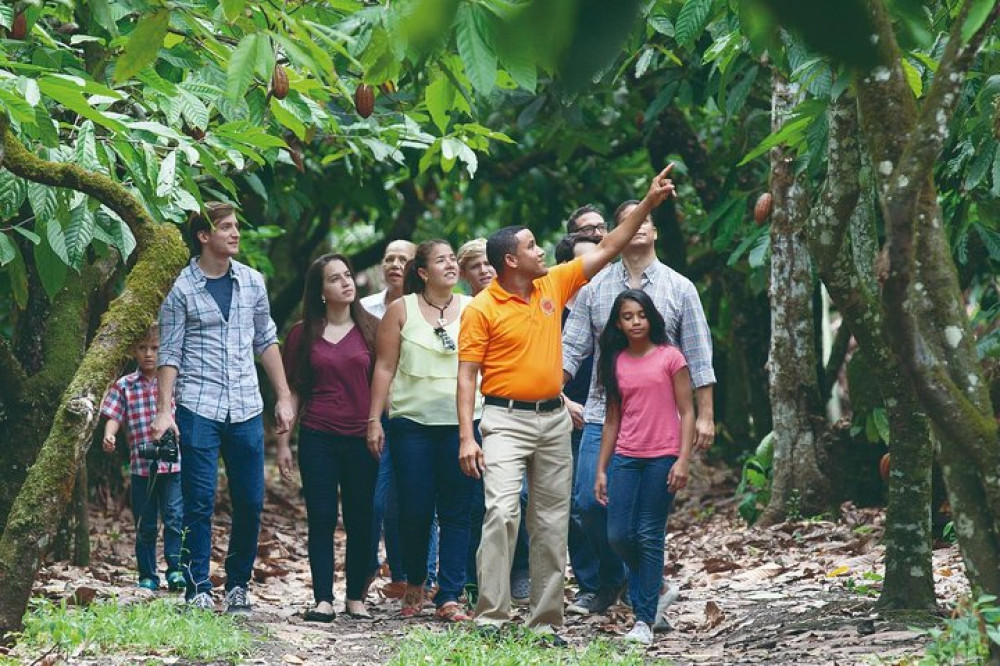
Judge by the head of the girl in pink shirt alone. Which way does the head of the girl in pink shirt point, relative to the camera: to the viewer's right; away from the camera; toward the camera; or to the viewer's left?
toward the camera

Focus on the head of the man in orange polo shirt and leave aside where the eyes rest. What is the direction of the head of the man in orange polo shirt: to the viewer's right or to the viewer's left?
to the viewer's right

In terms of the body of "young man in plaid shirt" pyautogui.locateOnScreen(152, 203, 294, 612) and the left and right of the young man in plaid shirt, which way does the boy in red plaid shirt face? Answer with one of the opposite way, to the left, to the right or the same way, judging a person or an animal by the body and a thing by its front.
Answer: the same way

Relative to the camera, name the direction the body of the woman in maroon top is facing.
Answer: toward the camera

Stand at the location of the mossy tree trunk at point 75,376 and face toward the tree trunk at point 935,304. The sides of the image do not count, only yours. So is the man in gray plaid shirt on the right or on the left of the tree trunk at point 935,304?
left

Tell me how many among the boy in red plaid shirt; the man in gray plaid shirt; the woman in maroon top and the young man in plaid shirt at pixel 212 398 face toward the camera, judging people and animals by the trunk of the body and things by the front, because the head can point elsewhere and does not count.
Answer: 4

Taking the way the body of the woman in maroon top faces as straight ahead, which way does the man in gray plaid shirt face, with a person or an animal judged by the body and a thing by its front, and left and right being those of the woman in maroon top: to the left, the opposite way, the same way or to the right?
the same way

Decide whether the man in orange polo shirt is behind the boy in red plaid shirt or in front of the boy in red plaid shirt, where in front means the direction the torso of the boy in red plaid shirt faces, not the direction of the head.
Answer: in front

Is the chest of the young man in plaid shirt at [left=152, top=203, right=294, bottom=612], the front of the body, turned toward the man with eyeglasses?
no

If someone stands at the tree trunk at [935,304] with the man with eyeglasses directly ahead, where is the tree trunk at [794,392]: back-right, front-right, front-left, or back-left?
front-right

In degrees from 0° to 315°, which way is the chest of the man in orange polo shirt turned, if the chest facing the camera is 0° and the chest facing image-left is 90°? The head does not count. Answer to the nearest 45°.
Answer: approximately 315°

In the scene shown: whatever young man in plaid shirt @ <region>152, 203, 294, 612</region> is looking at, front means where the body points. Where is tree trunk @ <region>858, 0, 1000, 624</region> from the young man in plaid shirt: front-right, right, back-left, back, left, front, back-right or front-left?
front-left

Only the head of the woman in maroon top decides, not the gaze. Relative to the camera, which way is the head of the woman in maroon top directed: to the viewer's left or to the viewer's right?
to the viewer's right

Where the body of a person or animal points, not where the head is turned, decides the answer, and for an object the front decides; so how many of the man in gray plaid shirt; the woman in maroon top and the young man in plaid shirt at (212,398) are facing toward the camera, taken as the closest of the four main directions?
3

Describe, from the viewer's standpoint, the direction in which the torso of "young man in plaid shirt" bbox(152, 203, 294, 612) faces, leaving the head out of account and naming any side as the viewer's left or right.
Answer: facing the viewer

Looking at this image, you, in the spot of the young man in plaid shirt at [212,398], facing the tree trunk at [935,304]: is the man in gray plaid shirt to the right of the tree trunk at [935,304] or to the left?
left
